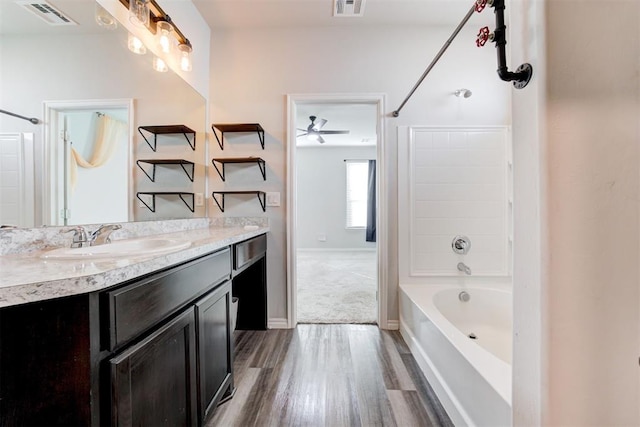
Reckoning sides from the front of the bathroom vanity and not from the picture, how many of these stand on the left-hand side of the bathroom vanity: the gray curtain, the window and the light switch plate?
3

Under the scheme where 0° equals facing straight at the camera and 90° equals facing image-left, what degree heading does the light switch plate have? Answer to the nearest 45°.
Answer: approximately 0°

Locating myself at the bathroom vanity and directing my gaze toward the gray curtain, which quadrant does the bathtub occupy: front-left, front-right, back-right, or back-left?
front-right

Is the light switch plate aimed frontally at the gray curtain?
no

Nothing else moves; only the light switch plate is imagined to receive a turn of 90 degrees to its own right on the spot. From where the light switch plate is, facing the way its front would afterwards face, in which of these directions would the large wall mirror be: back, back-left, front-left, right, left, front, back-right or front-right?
front-left

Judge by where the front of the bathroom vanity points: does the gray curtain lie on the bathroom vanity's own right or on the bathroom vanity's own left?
on the bathroom vanity's own left

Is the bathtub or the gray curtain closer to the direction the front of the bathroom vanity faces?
the bathtub

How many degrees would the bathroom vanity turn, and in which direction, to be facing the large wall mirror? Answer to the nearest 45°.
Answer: approximately 135° to its left

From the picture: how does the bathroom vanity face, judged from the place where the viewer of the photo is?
facing the viewer and to the right of the viewer

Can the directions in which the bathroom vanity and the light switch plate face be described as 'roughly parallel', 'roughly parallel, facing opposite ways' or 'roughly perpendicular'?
roughly perpendicular

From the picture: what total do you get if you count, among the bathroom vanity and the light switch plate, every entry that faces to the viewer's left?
0

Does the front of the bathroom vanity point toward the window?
no

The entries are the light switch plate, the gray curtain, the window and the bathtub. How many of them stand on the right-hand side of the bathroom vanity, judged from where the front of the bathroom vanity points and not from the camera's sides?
0
